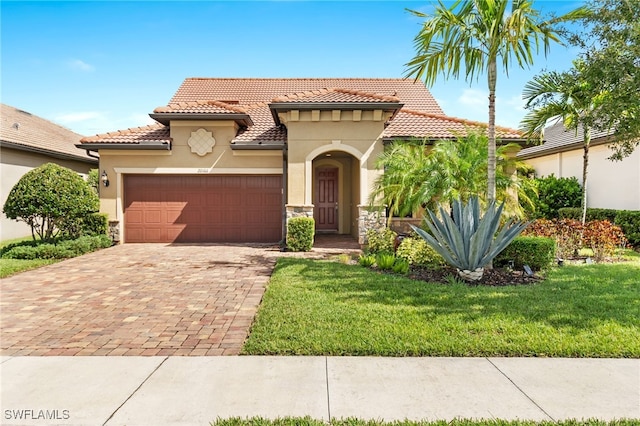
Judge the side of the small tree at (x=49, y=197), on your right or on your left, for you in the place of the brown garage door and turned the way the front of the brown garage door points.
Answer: on your right

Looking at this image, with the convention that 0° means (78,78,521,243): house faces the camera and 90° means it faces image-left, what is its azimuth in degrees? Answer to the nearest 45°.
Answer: approximately 0°

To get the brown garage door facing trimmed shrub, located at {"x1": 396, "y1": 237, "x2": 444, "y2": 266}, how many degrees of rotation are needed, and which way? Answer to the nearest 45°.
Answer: approximately 45° to its left

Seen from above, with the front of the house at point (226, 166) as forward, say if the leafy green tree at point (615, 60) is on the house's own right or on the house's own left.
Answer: on the house's own left

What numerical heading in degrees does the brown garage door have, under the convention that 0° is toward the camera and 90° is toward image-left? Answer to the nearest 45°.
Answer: approximately 0°
